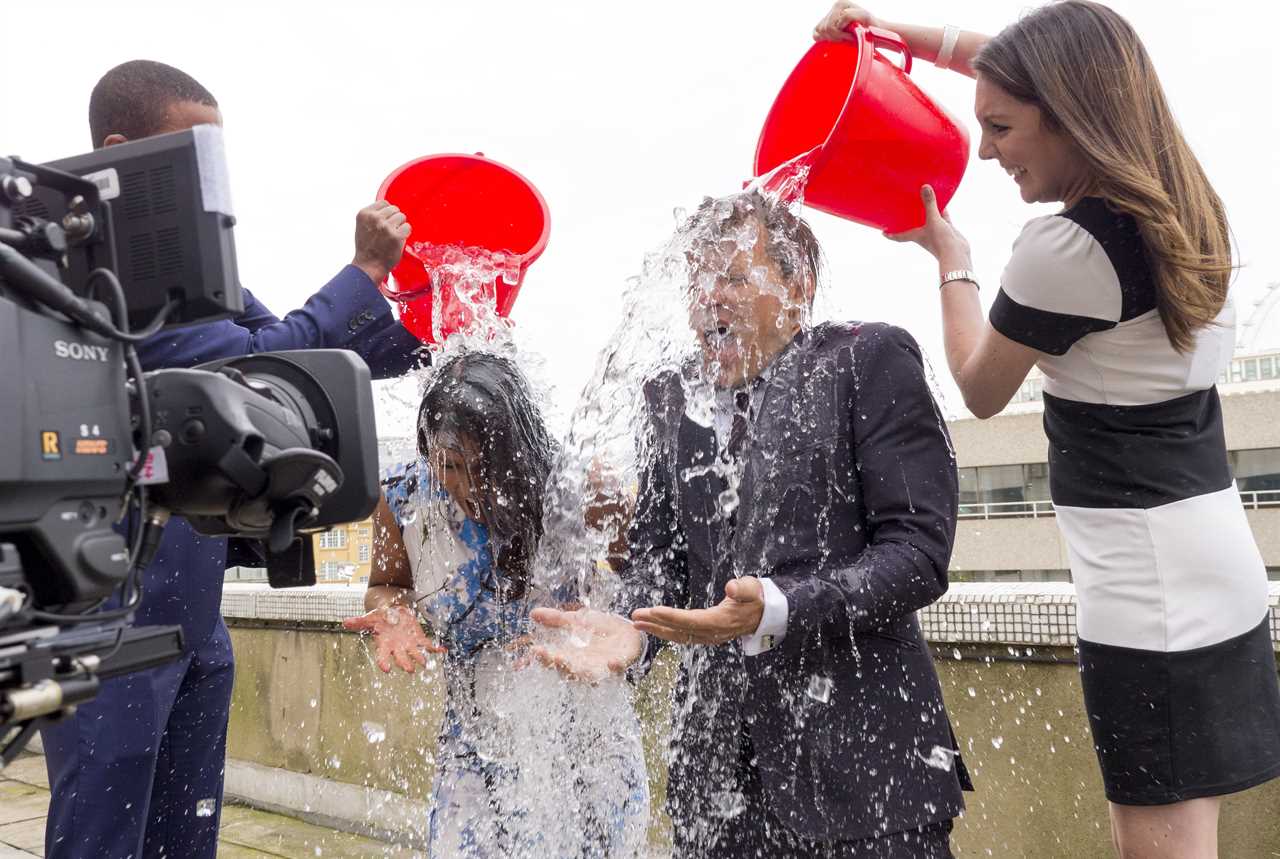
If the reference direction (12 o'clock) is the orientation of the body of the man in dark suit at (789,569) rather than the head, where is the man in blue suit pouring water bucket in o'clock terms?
The man in blue suit pouring water bucket is roughly at 2 o'clock from the man in dark suit.

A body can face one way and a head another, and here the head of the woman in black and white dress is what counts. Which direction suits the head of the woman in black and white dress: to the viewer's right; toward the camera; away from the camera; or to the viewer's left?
to the viewer's left

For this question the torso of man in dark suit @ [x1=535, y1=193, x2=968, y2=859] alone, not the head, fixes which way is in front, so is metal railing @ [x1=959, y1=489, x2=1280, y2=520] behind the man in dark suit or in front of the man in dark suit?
behind

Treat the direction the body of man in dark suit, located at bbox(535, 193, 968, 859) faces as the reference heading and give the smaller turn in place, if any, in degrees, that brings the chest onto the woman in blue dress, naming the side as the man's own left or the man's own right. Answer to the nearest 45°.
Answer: approximately 90° to the man's own right

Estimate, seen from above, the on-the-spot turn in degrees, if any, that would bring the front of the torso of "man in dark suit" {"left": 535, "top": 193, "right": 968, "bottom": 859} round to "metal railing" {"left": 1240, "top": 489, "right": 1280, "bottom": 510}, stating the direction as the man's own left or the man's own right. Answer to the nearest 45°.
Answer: approximately 180°

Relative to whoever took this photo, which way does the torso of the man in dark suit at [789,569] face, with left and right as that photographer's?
facing the viewer and to the left of the viewer
